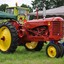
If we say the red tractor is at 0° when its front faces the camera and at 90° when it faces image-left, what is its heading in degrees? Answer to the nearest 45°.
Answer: approximately 315°
